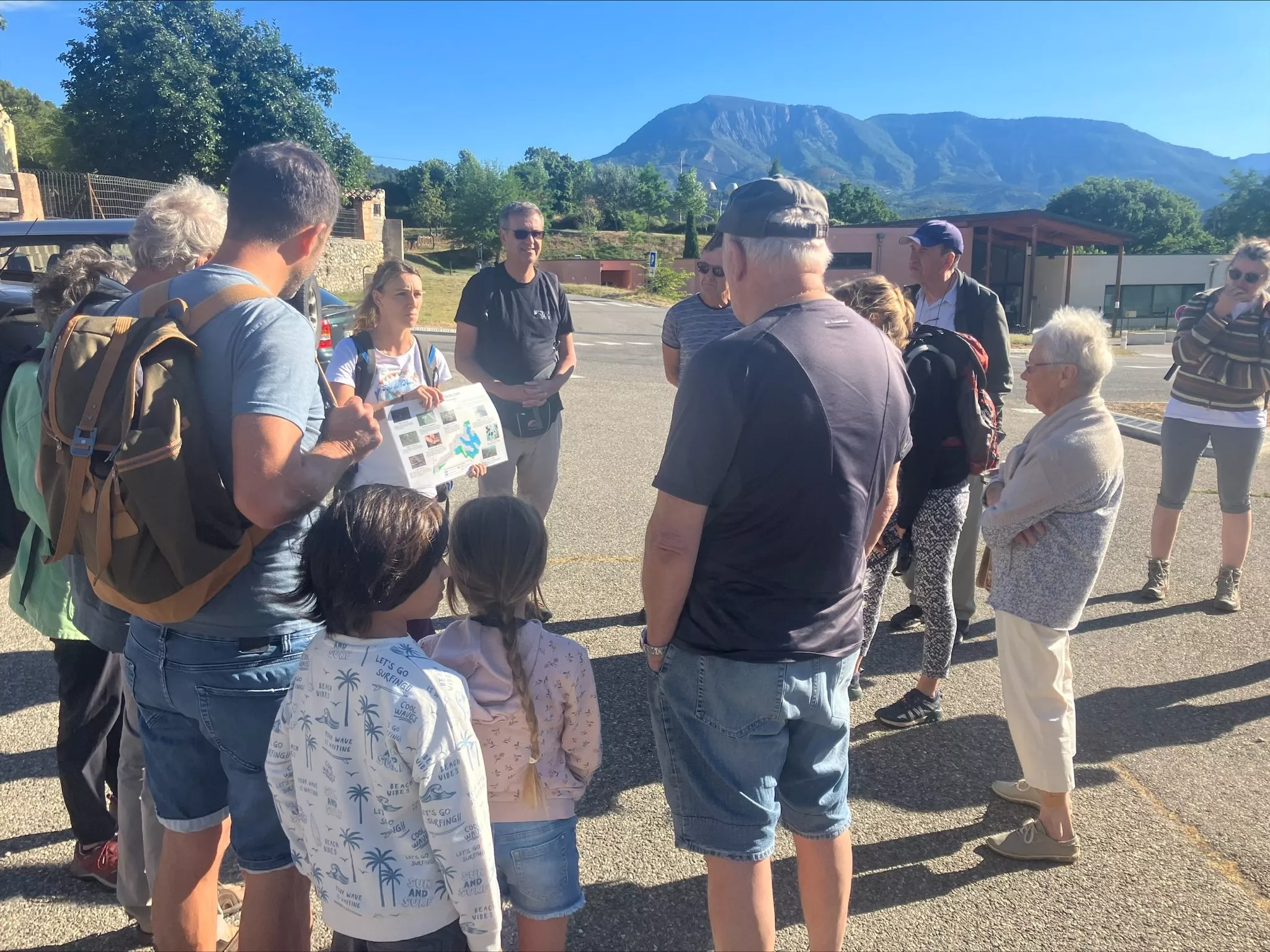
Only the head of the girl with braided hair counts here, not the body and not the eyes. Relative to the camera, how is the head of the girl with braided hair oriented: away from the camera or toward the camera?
away from the camera

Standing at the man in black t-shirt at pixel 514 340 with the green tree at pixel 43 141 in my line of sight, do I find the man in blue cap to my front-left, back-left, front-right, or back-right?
back-right

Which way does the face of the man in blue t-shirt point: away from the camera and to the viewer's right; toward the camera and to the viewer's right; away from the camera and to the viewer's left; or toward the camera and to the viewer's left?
away from the camera and to the viewer's right

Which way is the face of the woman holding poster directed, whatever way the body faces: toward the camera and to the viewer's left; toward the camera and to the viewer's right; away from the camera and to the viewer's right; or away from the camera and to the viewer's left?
toward the camera and to the viewer's right

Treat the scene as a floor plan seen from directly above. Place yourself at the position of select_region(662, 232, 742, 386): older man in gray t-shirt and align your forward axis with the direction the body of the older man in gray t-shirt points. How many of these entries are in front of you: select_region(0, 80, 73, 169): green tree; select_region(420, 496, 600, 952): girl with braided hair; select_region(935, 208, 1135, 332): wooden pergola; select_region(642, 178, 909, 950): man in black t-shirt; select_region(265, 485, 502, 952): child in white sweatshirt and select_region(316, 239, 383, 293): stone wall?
3

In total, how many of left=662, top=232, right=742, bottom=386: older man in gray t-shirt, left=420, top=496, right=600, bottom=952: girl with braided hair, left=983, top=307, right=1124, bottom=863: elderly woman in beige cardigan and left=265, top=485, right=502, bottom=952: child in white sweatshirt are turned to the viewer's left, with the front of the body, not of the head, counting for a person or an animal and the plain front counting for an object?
1

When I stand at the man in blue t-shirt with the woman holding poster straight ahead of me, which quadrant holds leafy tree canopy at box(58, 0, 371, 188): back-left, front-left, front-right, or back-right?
front-left

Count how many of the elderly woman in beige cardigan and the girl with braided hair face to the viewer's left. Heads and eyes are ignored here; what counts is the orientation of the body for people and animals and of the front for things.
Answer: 1

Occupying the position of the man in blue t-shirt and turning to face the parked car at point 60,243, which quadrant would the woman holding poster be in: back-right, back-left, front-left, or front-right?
front-right

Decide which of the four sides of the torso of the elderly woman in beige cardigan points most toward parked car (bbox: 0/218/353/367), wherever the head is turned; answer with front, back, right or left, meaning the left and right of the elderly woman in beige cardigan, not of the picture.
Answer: front

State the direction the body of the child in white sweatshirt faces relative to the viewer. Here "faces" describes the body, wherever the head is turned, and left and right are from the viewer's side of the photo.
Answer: facing away from the viewer and to the right of the viewer

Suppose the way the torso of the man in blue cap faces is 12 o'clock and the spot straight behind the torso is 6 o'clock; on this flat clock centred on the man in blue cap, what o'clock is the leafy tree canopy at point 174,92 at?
The leafy tree canopy is roughly at 3 o'clock from the man in blue cap.

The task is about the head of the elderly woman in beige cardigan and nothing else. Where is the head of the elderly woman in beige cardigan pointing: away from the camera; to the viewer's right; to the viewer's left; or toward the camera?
to the viewer's left

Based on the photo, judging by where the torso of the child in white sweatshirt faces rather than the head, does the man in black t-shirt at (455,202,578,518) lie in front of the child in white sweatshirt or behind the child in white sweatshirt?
in front

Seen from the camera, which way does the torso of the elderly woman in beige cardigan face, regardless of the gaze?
to the viewer's left
